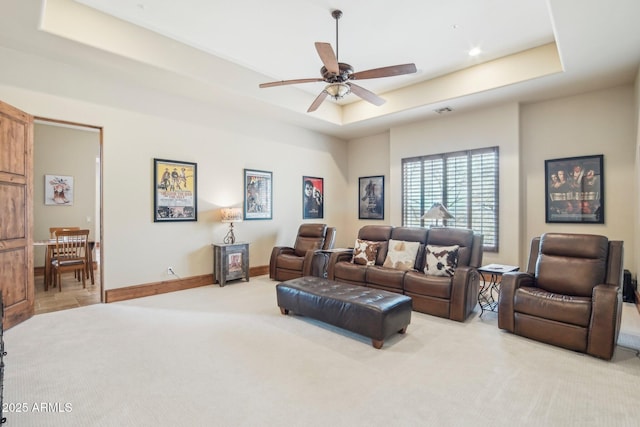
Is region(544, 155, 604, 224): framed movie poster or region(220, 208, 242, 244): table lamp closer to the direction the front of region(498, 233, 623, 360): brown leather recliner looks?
the table lamp

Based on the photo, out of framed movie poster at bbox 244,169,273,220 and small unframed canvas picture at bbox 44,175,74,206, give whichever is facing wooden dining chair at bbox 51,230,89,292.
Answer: the small unframed canvas picture

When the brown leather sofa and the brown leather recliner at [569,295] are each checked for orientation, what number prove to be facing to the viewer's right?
0

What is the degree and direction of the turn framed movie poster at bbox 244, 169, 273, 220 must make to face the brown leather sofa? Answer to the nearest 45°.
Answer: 0° — it already faces it

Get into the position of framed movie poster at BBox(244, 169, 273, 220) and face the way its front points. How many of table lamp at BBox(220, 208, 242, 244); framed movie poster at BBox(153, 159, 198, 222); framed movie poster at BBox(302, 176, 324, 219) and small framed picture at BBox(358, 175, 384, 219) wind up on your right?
2

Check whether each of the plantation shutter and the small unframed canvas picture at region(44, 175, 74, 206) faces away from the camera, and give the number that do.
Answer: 0

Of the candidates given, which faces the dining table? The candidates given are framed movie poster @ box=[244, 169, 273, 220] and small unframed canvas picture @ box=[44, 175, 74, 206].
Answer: the small unframed canvas picture

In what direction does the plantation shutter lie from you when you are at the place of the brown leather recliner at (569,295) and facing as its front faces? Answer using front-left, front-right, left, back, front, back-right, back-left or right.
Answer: right

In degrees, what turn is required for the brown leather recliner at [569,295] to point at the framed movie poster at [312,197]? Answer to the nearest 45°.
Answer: approximately 45° to its right
